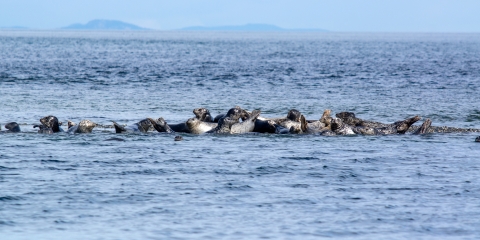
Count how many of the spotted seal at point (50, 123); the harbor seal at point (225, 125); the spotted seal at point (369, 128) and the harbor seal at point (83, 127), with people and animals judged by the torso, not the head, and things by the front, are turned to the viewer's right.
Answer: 2

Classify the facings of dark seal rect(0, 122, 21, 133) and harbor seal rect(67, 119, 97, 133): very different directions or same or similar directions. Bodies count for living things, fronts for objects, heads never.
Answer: same or similar directions

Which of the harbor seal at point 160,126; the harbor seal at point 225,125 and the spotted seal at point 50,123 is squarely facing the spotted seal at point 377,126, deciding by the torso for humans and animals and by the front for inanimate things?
the harbor seal at point 225,125

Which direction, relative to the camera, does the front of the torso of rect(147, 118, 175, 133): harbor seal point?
to the viewer's left

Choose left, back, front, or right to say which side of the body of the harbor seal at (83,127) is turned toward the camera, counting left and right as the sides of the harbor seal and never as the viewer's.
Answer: right

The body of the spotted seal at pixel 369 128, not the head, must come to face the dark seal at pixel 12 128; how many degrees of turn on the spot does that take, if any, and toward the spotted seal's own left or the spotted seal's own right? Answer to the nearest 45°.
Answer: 0° — it already faces it

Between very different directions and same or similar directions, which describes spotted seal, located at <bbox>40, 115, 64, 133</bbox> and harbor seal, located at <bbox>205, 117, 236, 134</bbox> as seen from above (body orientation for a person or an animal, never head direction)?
very different directions

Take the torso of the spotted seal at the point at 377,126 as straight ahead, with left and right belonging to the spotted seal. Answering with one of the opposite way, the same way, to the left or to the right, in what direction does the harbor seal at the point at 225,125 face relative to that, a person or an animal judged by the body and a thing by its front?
the opposite way

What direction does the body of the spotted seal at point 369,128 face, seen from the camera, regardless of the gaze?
to the viewer's left

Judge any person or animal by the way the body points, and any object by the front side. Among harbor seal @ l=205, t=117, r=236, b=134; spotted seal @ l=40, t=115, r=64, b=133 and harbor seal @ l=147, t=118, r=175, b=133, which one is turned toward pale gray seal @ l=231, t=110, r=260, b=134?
harbor seal @ l=205, t=117, r=236, b=134

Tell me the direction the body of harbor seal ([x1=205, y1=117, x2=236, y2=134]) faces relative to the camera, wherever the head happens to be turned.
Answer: to the viewer's right
